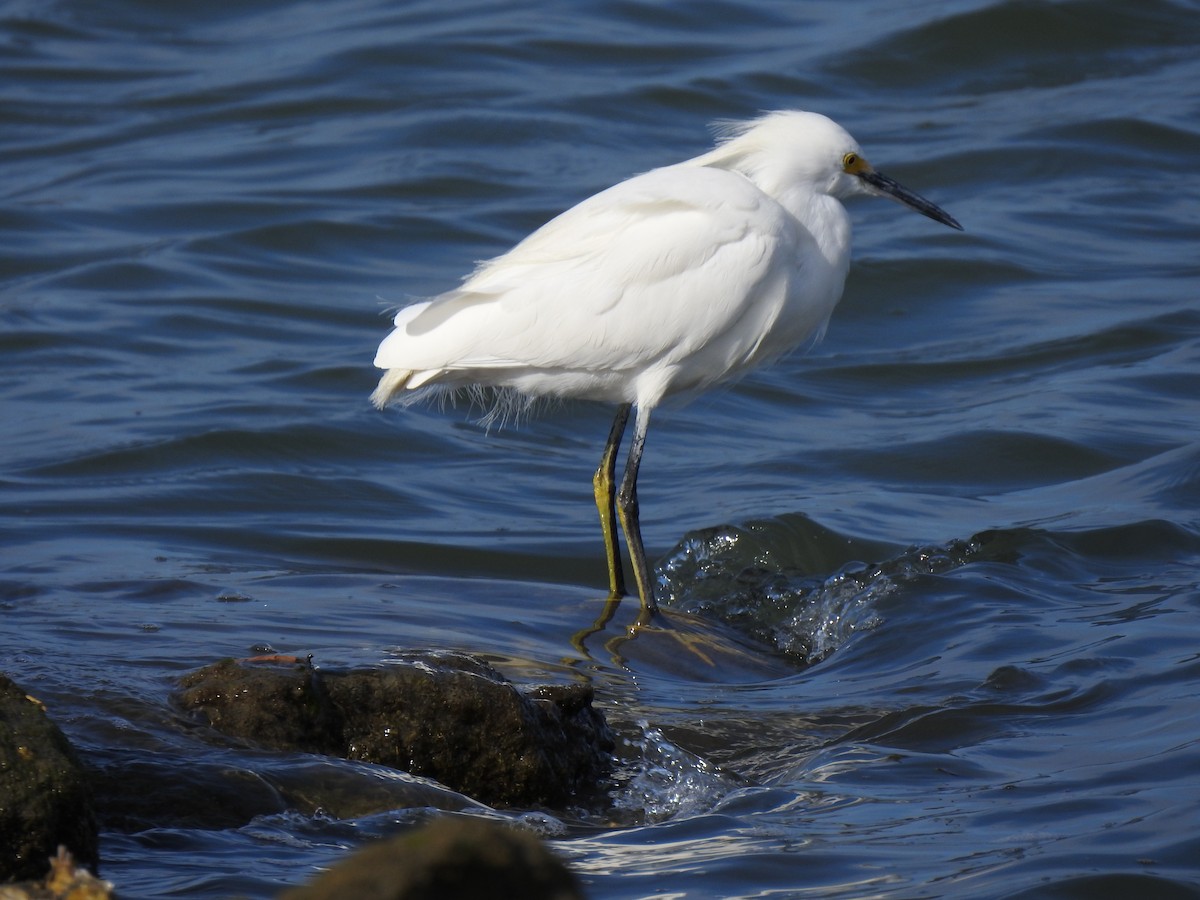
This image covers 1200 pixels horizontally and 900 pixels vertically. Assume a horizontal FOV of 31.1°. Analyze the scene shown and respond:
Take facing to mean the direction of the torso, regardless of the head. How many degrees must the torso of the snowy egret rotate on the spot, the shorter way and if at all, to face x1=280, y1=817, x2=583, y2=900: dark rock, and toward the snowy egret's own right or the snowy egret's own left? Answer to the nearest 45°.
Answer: approximately 90° to the snowy egret's own right

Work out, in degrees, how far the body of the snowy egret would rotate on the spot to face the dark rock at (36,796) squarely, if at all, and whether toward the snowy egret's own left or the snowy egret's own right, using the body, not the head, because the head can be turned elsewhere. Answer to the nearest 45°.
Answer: approximately 90° to the snowy egret's own right

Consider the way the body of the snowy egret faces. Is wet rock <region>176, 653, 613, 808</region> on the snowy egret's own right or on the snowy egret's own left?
on the snowy egret's own right

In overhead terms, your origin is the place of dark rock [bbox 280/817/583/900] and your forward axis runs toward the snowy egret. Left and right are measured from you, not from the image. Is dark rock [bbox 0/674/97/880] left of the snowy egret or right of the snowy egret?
left

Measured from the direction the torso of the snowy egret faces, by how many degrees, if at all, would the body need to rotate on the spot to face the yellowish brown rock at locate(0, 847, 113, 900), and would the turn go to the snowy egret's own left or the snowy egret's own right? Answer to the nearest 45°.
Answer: approximately 90° to the snowy egret's own right

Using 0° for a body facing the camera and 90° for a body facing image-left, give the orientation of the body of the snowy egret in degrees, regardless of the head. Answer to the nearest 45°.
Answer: approximately 270°
